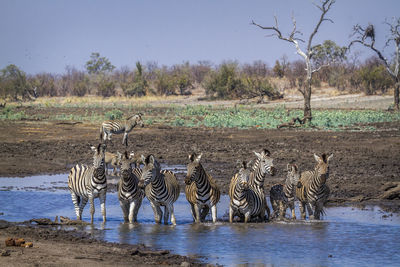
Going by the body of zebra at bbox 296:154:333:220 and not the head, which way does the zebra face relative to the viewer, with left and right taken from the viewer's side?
facing the viewer and to the right of the viewer

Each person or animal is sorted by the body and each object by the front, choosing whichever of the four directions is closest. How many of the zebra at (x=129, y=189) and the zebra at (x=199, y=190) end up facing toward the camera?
2

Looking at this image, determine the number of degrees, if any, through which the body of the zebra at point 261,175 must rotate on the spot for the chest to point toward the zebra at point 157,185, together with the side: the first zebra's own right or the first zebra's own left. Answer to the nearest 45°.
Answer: approximately 90° to the first zebra's own right

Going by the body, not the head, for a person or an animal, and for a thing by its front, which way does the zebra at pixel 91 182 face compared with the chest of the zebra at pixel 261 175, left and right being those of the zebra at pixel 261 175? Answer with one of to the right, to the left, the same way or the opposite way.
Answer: the same way

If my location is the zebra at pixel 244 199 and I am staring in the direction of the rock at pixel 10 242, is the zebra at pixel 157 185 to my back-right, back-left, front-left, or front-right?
front-right

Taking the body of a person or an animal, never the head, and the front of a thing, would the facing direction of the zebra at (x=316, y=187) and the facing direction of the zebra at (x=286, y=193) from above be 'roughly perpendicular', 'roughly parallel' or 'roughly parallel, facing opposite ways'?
roughly parallel

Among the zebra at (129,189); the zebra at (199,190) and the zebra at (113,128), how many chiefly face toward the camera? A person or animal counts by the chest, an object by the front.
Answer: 2

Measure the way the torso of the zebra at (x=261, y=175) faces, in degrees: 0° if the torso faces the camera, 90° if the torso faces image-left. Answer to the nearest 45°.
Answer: approximately 315°

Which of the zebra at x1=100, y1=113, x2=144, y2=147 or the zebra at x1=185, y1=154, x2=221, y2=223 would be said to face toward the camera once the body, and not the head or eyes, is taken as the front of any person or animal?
the zebra at x1=185, y1=154, x2=221, y2=223

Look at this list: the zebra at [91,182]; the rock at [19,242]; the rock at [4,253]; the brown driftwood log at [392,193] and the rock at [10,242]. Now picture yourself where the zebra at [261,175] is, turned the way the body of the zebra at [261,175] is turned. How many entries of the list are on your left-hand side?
1

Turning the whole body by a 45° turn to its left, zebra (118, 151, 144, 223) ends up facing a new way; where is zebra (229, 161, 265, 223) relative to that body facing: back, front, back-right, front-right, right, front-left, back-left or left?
front-left

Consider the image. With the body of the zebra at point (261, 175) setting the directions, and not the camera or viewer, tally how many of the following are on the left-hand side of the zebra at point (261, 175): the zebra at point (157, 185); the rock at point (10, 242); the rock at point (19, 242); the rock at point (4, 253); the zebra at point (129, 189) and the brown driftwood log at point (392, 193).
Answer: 1

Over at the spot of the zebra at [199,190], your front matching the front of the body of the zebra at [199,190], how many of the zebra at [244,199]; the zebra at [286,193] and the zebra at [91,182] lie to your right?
1

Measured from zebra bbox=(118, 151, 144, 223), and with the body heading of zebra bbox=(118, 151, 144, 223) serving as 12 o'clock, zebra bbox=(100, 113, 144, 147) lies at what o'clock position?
zebra bbox=(100, 113, 144, 147) is roughly at 6 o'clock from zebra bbox=(118, 151, 144, 223).

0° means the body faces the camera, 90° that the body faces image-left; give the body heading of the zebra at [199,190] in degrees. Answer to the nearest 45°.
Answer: approximately 0°

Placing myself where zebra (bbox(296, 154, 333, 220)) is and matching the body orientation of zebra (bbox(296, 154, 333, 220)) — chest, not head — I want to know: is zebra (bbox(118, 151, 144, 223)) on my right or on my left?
on my right
